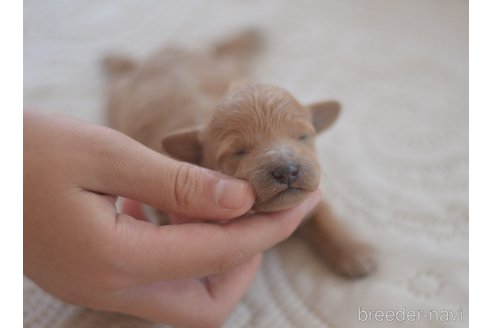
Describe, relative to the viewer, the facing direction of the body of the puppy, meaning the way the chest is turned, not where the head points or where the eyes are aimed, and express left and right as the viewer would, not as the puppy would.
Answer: facing the viewer and to the right of the viewer
